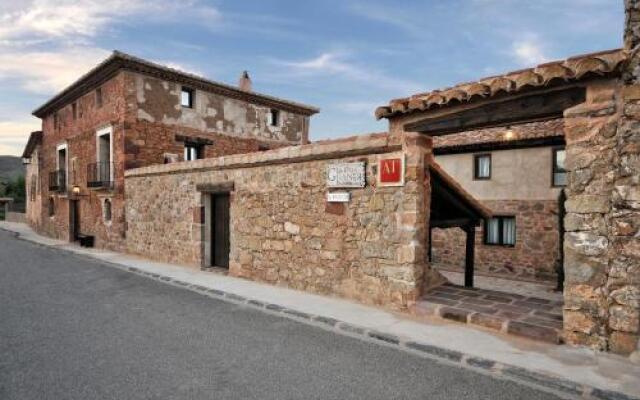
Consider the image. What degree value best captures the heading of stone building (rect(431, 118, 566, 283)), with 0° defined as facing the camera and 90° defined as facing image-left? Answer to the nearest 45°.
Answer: approximately 45°

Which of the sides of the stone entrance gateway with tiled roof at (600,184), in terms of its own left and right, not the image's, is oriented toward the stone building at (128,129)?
right

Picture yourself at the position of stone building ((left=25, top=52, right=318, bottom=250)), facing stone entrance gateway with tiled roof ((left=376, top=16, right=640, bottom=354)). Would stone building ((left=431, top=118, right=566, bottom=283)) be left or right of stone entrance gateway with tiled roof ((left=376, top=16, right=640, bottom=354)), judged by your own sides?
left

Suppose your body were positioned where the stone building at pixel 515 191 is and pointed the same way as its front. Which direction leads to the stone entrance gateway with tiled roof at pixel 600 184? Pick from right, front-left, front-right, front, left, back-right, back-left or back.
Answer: front-left

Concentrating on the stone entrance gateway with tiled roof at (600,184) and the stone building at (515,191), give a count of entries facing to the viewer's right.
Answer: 0

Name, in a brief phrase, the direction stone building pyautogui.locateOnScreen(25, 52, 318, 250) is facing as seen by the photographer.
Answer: facing the viewer and to the left of the viewer

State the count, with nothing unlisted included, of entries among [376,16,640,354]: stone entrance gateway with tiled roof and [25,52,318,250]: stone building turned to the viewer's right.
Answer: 0

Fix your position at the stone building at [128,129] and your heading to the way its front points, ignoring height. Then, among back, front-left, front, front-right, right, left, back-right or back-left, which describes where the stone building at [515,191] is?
left
